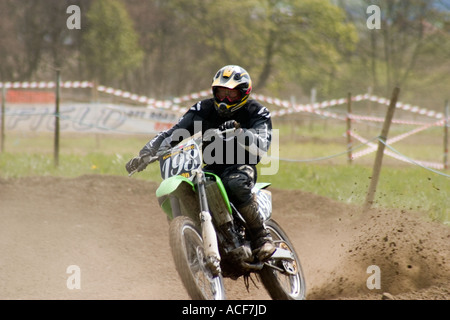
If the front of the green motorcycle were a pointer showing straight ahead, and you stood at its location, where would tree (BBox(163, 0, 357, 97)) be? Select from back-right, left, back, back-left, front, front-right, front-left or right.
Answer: back-right

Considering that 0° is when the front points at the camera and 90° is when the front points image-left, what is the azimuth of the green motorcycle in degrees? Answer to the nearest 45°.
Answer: approximately 45°

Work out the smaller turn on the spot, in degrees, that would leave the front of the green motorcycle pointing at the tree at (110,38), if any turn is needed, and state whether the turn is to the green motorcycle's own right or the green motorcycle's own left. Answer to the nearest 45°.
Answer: approximately 135° to the green motorcycle's own right

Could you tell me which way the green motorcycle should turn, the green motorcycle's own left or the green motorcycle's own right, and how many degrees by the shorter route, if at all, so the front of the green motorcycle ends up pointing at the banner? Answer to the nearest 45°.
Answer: approximately 135° to the green motorcycle's own right

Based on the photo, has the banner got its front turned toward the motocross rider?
yes

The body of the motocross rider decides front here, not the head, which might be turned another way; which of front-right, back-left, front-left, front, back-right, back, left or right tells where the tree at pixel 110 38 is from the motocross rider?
back-right

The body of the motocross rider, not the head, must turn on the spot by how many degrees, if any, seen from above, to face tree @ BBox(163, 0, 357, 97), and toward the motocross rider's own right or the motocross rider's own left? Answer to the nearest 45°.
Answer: approximately 135° to the motocross rider's own right
